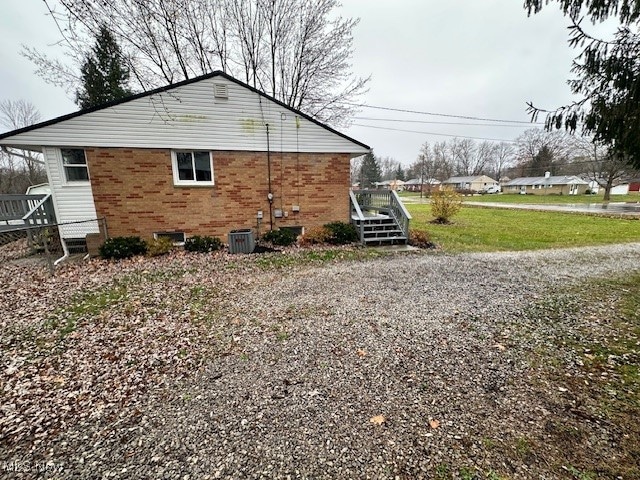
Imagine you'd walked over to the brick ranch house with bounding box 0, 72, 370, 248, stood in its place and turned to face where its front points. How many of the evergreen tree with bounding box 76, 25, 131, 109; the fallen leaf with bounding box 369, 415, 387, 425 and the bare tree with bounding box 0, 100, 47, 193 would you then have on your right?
1

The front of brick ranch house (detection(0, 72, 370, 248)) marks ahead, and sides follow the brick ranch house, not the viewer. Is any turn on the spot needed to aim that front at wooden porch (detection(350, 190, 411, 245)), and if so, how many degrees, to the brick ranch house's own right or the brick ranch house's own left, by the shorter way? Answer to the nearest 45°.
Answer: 0° — it already faces it

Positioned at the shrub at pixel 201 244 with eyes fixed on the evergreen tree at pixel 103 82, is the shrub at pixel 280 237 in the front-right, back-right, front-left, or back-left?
back-right

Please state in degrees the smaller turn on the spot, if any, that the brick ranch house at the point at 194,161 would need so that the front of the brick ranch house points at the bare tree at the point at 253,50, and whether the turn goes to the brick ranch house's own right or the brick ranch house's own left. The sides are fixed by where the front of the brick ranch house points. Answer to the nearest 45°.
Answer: approximately 45° to the brick ranch house's own left

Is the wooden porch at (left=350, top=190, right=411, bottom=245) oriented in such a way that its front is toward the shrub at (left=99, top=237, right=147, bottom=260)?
no

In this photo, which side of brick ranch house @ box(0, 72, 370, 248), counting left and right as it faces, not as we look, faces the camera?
right

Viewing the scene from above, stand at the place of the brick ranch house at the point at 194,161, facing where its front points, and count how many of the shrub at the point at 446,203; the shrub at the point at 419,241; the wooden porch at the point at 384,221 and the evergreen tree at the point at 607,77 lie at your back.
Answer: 0

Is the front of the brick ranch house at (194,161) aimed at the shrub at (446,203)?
yes

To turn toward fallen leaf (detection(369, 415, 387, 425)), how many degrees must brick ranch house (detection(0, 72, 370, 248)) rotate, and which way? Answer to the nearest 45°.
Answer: approximately 90° to its right
